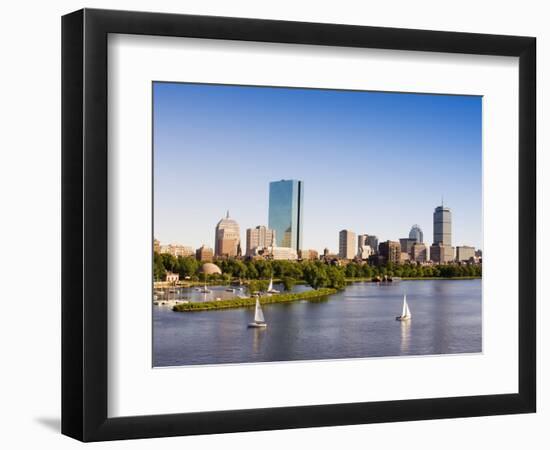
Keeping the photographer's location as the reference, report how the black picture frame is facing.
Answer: facing the viewer and to the right of the viewer
